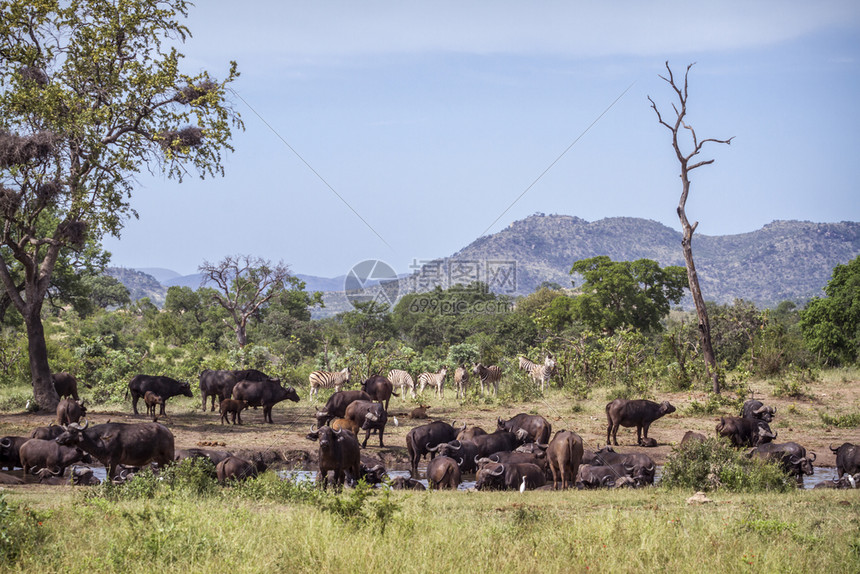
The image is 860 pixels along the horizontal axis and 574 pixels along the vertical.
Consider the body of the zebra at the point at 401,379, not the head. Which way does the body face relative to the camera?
to the viewer's right

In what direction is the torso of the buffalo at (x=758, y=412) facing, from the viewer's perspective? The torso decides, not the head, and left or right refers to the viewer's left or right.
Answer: facing the viewer and to the right of the viewer

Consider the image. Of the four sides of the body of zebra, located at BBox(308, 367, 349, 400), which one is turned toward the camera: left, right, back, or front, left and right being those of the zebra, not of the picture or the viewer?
right

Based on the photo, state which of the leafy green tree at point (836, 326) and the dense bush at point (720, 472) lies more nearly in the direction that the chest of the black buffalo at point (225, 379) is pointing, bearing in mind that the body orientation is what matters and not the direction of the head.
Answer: the leafy green tree

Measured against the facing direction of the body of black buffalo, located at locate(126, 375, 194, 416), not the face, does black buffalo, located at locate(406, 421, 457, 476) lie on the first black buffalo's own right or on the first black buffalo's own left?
on the first black buffalo's own right

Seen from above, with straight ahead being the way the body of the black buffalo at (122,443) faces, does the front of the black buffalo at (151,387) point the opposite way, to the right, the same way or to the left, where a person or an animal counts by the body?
the opposite way

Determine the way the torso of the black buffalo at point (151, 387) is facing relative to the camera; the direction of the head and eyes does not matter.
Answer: to the viewer's right

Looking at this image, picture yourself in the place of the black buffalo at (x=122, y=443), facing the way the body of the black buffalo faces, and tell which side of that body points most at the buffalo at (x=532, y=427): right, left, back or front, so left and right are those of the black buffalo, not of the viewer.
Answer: back

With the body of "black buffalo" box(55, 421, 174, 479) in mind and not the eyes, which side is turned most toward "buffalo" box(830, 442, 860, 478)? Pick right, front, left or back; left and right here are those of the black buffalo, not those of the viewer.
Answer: back
